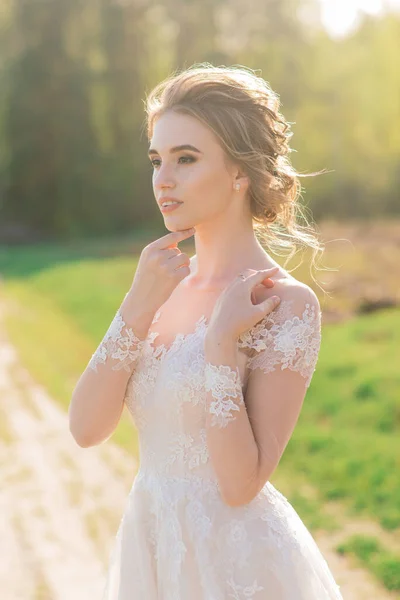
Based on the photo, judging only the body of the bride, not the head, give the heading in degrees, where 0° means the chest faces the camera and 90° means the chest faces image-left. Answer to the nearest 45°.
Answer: approximately 45°

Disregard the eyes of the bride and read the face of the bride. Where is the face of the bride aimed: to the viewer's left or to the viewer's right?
to the viewer's left
